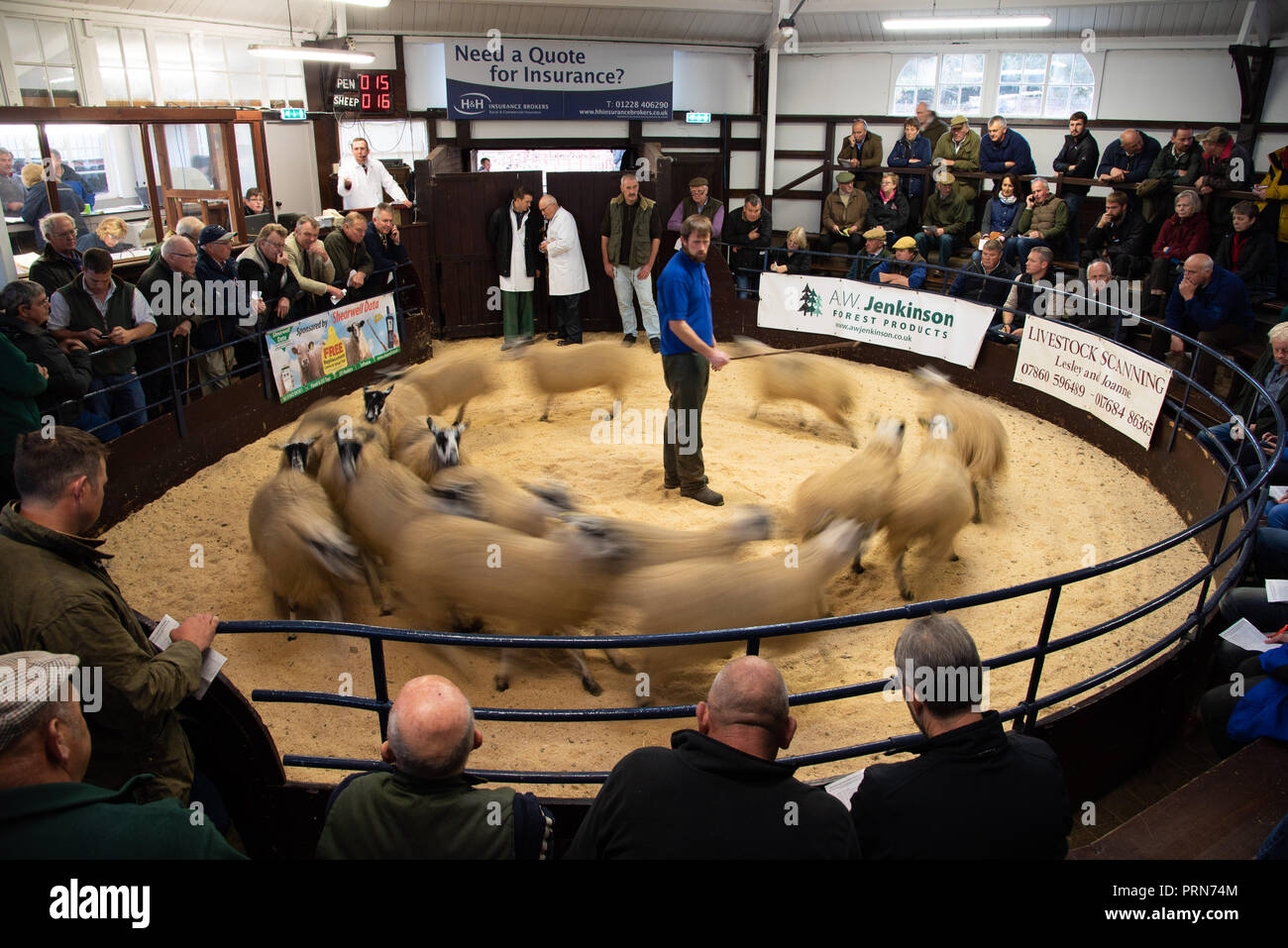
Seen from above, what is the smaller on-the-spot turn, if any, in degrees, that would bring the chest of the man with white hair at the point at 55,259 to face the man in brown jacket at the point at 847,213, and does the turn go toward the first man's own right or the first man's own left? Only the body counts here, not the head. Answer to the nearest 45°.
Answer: approximately 45° to the first man's own left

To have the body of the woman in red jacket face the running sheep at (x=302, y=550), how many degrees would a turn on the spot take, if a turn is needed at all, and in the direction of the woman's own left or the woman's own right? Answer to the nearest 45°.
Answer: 0° — they already face it

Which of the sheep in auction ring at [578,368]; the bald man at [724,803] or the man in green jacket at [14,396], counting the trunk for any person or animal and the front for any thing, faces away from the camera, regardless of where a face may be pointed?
the bald man

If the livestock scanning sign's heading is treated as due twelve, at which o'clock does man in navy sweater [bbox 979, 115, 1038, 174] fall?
The man in navy sweater is roughly at 4 o'clock from the livestock scanning sign.

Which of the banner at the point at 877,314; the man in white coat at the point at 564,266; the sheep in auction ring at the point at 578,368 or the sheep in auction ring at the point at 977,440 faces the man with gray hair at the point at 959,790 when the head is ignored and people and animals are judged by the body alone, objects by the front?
the banner

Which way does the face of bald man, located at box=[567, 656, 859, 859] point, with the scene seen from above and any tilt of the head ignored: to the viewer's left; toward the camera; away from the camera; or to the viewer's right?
away from the camera

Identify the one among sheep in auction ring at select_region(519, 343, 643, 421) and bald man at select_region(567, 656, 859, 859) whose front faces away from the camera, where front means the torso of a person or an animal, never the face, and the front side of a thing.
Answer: the bald man

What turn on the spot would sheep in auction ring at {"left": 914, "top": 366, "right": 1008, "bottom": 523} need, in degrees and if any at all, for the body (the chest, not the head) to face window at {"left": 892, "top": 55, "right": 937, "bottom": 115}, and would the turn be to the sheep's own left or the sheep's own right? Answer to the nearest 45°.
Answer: approximately 45° to the sheep's own right

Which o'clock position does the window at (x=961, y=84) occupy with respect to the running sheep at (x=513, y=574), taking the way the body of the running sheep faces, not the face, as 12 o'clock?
The window is roughly at 10 o'clock from the running sheep.

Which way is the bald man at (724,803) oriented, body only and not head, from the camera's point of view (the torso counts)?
away from the camera

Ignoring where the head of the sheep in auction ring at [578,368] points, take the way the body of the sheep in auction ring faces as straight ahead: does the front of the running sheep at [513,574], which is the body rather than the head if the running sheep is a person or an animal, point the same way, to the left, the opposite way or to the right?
the opposite way

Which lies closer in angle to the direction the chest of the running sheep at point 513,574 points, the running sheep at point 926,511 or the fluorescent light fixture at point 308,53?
the running sheep
